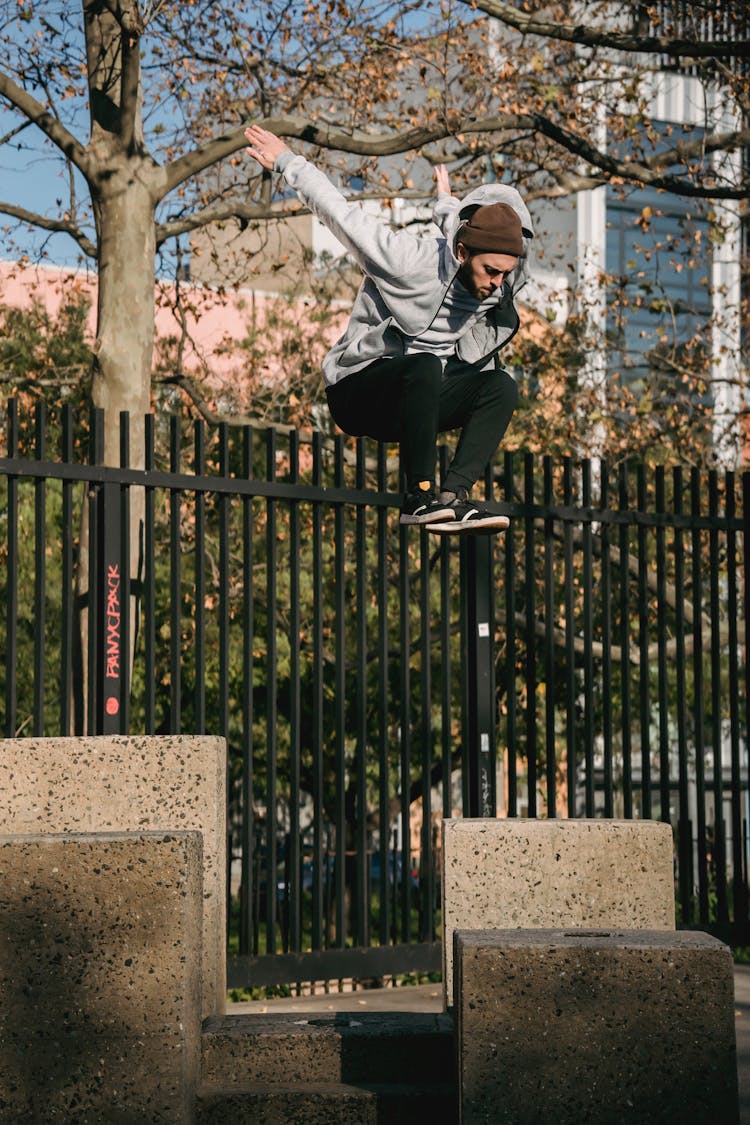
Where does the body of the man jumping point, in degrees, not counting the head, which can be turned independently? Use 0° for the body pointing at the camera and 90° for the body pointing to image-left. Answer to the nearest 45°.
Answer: approximately 315°

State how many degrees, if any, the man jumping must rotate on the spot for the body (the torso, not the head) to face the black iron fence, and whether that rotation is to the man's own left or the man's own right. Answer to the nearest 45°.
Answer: approximately 135° to the man's own left
